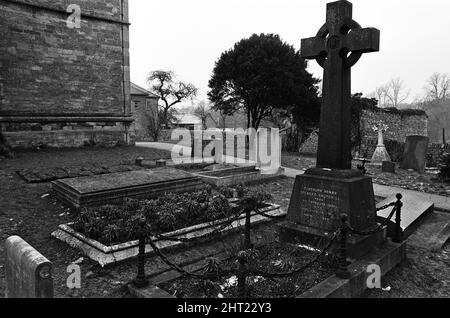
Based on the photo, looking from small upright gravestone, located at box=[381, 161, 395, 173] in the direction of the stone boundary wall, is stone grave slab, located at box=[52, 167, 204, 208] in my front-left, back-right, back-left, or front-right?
back-left

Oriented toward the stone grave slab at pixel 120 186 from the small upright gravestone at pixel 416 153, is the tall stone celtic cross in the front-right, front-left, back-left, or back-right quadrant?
front-left

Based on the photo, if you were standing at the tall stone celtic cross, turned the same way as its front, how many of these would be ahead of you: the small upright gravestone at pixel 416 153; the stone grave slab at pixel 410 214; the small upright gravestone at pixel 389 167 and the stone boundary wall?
0

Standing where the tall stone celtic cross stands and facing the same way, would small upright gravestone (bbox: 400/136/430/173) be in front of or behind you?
behind

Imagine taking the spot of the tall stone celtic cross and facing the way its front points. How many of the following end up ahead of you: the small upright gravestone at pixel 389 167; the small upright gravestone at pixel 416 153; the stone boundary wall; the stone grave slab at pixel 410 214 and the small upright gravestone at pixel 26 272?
1

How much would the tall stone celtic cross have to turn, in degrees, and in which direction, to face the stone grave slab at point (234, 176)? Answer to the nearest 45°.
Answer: approximately 90° to its right

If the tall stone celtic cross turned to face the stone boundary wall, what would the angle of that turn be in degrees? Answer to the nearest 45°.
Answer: approximately 135° to its right

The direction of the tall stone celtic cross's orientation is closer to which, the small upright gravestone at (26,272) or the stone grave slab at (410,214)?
the small upright gravestone

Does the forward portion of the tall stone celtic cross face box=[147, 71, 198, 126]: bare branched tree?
no

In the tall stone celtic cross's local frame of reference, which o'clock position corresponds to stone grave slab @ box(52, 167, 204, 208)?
The stone grave slab is roughly at 2 o'clock from the tall stone celtic cross.

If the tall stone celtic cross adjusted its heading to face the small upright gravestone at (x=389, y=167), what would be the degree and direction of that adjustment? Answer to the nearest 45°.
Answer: approximately 135° to its right

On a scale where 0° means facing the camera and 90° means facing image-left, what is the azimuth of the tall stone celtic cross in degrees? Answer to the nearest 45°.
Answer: approximately 45°

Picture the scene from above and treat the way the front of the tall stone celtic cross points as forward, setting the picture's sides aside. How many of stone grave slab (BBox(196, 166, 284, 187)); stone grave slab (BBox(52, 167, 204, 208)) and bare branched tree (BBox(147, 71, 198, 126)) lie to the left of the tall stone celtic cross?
0

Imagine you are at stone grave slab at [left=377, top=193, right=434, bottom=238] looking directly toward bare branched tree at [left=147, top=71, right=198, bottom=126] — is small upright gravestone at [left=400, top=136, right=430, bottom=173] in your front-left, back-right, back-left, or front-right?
front-right

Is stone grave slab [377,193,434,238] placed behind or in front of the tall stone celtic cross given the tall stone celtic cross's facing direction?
behind
